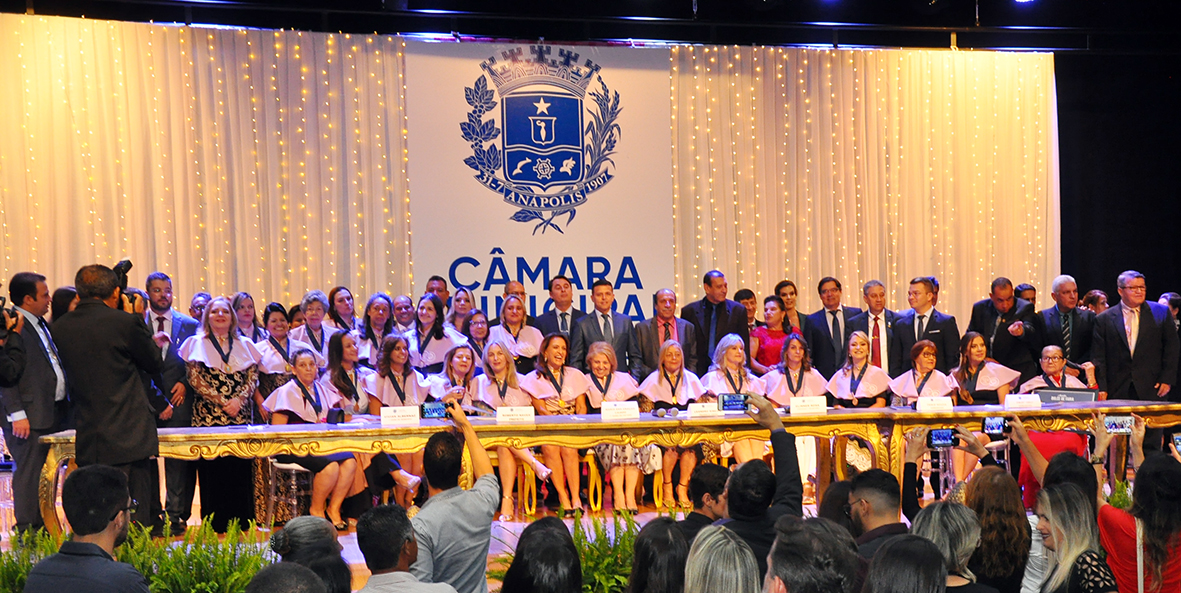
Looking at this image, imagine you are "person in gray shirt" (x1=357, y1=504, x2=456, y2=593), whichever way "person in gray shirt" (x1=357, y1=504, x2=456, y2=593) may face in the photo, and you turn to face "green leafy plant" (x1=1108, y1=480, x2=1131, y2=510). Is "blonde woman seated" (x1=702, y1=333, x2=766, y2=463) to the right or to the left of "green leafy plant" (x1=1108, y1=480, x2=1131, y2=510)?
left

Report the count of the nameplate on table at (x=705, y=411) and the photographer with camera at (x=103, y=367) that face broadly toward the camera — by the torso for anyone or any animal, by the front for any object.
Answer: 1

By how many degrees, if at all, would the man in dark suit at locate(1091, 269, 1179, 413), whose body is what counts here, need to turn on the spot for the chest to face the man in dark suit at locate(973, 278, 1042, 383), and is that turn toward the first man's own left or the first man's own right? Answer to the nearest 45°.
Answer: approximately 90° to the first man's own right

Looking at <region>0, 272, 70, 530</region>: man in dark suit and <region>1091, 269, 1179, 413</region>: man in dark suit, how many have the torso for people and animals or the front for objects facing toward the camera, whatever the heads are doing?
1

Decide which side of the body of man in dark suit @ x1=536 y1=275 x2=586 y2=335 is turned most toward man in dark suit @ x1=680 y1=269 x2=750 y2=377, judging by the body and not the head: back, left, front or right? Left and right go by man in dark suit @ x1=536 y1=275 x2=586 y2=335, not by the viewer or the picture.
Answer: left

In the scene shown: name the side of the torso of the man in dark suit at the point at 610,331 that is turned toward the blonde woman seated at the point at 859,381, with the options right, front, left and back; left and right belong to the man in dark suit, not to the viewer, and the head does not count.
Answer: left
